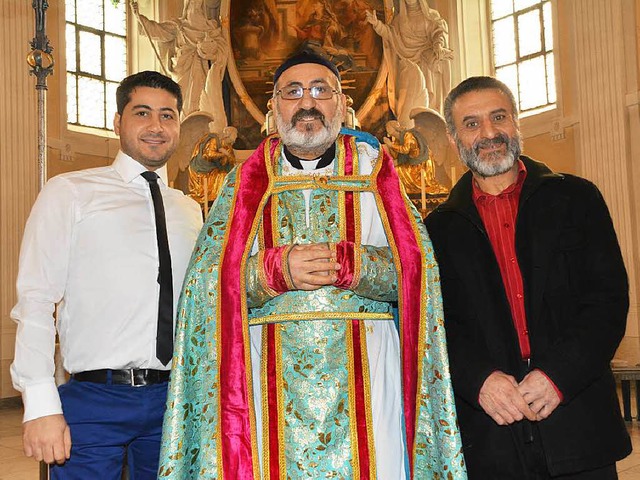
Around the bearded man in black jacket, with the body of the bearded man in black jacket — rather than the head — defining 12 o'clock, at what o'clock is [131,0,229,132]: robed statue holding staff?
The robed statue holding staff is roughly at 5 o'clock from the bearded man in black jacket.

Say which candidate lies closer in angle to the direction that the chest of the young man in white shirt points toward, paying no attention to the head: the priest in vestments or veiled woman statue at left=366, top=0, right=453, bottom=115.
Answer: the priest in vestments

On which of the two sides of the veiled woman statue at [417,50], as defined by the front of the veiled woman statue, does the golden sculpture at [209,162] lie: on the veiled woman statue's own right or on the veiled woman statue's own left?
on the veiled woman statue's own right

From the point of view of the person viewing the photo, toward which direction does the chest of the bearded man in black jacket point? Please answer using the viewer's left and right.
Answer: facing the viewer

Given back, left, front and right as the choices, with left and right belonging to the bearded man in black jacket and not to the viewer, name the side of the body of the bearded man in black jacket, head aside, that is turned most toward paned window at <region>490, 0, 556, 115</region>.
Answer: back

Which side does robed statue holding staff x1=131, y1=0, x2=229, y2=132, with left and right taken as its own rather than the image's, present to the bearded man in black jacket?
front

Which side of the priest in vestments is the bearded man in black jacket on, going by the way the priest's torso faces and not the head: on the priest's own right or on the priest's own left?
on the priest's own left

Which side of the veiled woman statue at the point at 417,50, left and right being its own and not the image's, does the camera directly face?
front

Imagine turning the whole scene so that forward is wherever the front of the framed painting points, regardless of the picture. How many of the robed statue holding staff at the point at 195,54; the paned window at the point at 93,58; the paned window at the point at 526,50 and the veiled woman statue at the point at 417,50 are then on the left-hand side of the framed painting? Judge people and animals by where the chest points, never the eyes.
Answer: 2

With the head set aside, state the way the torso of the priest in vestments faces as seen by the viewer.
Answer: toward the camera
